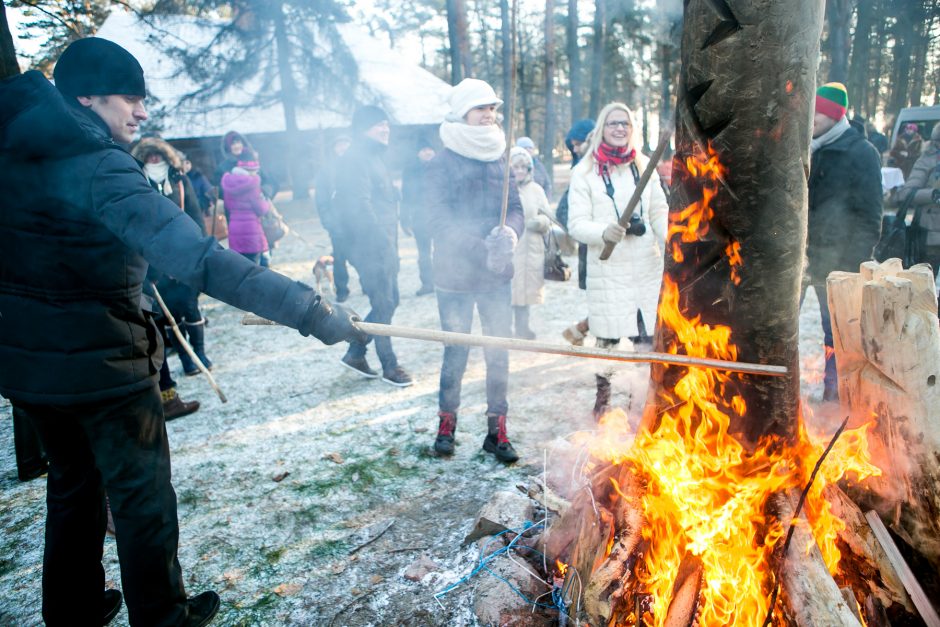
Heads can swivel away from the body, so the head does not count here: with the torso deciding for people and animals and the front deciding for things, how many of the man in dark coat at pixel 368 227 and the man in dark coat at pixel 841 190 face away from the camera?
0

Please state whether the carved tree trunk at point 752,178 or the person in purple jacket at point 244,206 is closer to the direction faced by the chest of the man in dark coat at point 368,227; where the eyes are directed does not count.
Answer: the carved tree trunk

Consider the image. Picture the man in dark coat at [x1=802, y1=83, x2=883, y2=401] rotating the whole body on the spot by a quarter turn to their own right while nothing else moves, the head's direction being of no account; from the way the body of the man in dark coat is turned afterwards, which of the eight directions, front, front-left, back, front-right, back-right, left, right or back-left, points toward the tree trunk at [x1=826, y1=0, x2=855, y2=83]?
front-right

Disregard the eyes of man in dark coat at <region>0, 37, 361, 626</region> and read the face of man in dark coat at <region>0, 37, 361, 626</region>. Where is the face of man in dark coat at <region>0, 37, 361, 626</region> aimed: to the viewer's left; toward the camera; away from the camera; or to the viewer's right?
to the viewer's right

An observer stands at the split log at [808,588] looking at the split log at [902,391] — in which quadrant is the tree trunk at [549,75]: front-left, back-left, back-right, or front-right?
front-left

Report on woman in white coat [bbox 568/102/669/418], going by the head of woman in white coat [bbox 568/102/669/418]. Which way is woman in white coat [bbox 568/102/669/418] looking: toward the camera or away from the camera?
toward the camera

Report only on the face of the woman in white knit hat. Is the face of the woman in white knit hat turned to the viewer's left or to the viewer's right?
to the viewer's right

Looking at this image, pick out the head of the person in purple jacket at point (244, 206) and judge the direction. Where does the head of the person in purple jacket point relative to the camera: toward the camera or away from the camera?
away from the camera

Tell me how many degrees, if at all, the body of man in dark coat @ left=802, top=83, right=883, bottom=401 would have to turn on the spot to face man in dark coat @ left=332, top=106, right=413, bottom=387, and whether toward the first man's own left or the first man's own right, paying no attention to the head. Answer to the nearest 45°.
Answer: approximately 45° to the first man's own right

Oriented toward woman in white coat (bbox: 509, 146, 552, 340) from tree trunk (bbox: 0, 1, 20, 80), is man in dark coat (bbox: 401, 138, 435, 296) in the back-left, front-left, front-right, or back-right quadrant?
front-left

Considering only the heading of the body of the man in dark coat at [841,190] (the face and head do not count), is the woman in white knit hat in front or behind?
in front

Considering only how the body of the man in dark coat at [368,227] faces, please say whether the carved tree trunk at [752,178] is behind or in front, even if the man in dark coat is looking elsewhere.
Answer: in front

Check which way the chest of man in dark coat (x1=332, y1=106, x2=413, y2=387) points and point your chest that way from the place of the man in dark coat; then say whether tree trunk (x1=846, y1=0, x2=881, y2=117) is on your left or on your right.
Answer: on your left

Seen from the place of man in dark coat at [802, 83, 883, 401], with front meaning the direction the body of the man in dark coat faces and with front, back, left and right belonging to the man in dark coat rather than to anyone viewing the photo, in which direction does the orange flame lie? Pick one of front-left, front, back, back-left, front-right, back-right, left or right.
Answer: front-left

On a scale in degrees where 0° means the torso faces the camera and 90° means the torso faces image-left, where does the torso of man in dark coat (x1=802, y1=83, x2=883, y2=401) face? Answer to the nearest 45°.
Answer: approximately 45°

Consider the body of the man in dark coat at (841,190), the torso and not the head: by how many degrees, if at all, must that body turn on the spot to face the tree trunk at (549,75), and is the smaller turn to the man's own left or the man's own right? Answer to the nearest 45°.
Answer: approximately 90° to the man's own right

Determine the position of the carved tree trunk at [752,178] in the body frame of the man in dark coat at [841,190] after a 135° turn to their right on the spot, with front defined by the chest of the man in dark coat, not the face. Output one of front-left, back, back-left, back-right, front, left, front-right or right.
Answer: back
